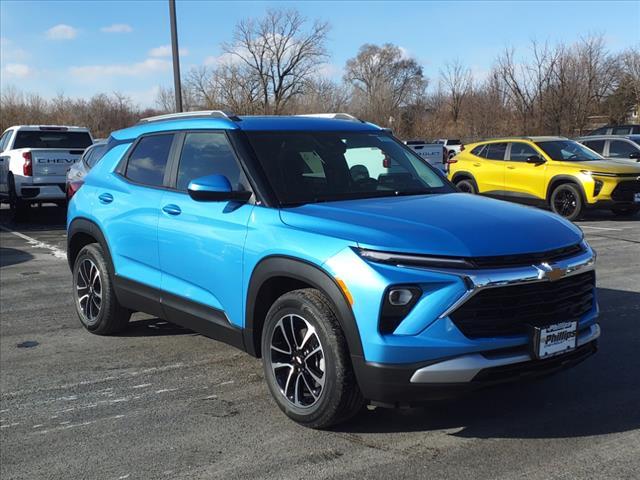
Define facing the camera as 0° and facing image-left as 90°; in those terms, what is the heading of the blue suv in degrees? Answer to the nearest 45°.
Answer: approximately 315°

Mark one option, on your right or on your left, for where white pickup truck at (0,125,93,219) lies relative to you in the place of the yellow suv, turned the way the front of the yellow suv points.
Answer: on your right

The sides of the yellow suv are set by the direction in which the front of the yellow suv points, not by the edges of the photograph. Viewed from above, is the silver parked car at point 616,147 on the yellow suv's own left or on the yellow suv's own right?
on the yellow suv's own left

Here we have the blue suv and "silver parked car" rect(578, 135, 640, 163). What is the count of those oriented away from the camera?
0

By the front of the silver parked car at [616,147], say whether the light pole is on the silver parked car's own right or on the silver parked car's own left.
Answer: on the silver parked car's own right
